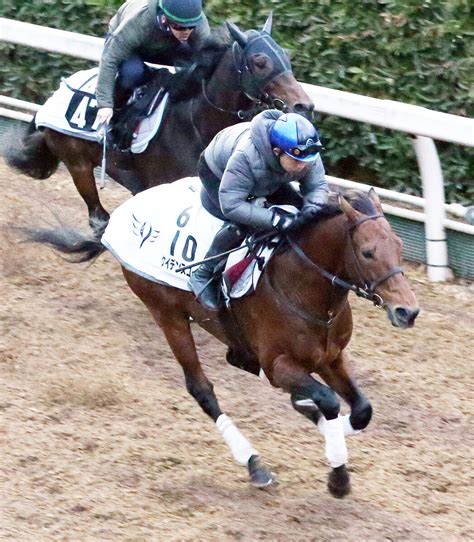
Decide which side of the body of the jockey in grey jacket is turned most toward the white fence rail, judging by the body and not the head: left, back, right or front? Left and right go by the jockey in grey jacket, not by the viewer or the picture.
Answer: left

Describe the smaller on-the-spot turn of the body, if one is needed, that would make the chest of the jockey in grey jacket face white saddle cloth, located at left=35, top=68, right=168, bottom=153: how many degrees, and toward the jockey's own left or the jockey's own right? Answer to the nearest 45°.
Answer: approximately 180°

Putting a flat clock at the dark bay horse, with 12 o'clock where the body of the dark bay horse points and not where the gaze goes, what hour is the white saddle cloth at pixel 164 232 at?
The white saddle cloth is roughly at 2 o'clock from the dark bay horse.

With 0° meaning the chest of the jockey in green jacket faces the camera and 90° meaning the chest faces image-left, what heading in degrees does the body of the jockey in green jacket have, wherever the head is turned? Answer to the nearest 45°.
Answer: approximately 315°

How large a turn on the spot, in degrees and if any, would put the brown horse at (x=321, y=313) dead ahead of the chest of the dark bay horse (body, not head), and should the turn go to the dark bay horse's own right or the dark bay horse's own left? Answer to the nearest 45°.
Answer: approximately 45° to the dark bay horse's own right

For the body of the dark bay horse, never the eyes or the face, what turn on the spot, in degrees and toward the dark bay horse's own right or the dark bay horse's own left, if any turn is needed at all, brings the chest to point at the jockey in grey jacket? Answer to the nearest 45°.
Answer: approximately 45° to the dark bay horse's own right

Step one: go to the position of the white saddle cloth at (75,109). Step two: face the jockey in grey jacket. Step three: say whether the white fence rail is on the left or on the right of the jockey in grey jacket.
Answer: left

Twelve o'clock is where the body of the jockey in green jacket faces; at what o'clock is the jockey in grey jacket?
The jockey in grey jacket is roughly at 1 o'clock from the jockey in green jacket.
